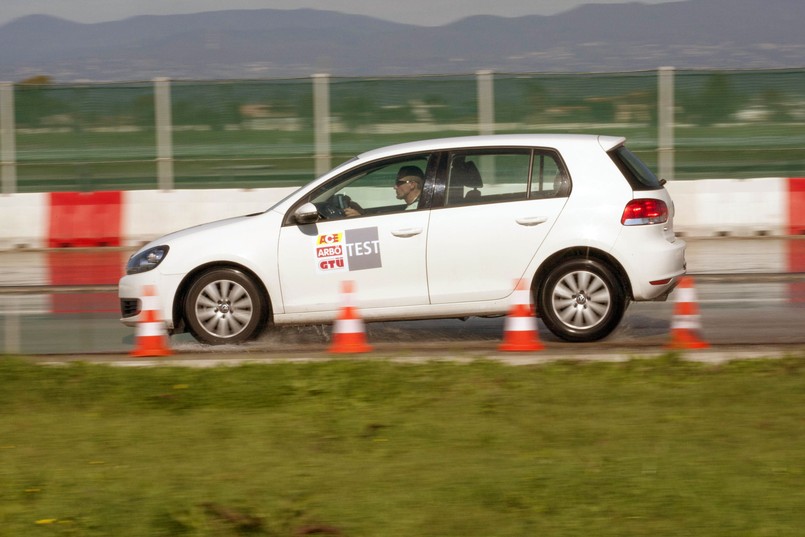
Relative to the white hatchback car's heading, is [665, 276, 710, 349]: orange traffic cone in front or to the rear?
to the rear

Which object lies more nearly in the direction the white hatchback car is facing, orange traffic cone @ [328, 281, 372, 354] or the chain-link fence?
the orange traffic cone

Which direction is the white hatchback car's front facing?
to the viewer's left

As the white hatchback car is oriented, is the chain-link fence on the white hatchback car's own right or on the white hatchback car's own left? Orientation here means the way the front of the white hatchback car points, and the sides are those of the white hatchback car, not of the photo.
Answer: on the white hatchback car's own right

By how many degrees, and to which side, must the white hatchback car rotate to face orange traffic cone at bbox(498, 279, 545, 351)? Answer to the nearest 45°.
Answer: approximately 135° to its left
